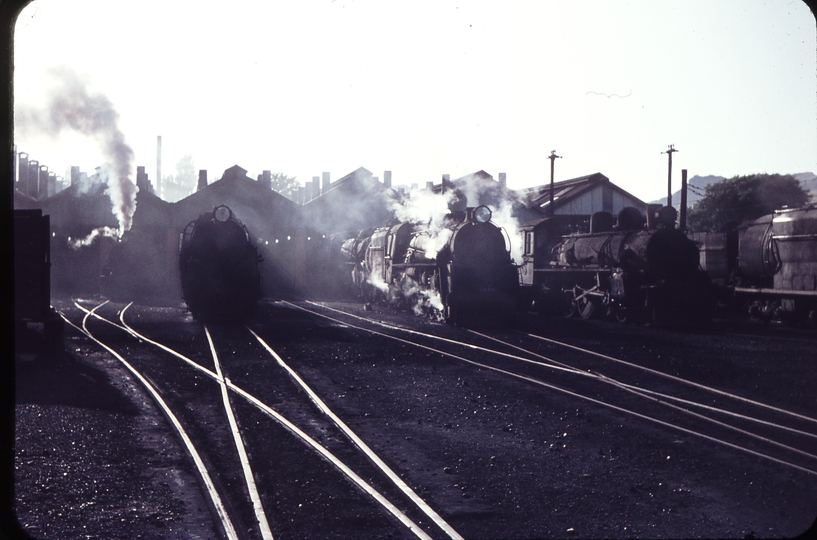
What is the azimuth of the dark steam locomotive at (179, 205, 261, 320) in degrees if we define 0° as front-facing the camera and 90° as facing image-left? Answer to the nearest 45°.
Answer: approximately 0°

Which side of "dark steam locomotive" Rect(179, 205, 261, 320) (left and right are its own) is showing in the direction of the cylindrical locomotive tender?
left

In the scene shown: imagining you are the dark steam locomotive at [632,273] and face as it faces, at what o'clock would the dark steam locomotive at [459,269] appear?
the dark steam locomotive at [459,269] is roughly at 4 o'clock from the dark steam locomotive at [632,273].

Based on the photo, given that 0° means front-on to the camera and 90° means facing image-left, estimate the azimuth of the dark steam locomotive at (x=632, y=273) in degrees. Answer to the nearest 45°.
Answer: approximately 315°

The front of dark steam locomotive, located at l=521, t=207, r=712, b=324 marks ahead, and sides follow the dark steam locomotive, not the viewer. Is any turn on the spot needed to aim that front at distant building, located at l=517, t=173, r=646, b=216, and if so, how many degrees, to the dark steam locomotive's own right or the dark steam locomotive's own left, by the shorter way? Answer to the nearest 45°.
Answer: approximately 135° to the dark steam locomotive's own left

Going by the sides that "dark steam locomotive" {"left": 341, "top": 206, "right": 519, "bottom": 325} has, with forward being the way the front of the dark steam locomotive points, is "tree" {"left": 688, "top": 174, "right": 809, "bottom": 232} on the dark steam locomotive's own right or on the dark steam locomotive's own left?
on the dark steam locomotive's own left

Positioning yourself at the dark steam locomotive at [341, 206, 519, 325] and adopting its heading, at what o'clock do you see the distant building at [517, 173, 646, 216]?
The distant building is roughly at 8 o'clock from the dark steam locomotive.

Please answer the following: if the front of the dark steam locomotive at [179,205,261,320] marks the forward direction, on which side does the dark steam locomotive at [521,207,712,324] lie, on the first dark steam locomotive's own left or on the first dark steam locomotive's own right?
on the first dark steam locomotive's own left

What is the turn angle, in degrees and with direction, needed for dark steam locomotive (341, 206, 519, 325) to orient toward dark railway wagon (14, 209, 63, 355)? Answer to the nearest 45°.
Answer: approximately 90° to its right
